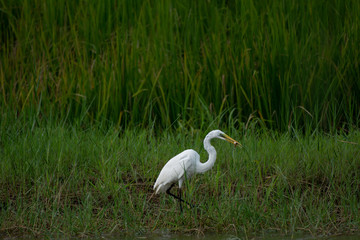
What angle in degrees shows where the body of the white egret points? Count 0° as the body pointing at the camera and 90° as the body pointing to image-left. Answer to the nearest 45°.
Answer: approximately 270°
